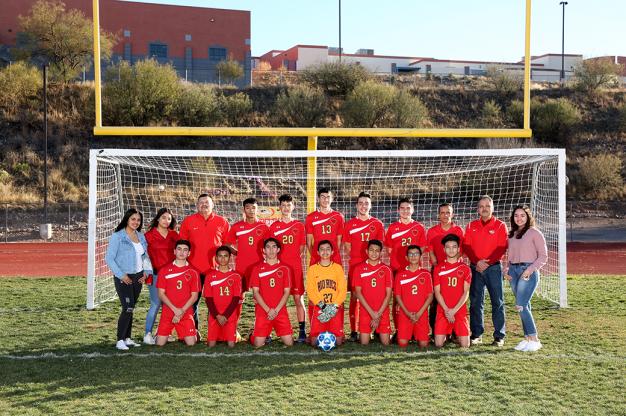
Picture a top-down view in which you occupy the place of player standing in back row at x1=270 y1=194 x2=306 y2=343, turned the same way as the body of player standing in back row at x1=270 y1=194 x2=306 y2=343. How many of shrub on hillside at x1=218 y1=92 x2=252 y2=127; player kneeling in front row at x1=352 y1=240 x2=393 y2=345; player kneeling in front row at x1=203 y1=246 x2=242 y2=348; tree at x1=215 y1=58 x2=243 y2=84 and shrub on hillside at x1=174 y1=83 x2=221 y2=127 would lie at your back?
3

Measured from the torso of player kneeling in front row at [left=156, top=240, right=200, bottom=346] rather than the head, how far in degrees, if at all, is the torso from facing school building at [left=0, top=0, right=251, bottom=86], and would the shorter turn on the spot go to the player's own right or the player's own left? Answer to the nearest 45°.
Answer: approximately 180°

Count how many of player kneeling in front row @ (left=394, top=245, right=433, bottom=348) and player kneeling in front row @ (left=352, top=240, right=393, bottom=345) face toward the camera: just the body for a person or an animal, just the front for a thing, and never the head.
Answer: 2

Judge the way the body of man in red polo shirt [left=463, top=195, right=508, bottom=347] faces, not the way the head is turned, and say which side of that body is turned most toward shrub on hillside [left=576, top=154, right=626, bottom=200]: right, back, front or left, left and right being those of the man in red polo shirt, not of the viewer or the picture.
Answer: back

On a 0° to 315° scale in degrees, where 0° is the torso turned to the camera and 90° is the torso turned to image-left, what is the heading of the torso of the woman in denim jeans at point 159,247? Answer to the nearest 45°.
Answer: approximately 315°

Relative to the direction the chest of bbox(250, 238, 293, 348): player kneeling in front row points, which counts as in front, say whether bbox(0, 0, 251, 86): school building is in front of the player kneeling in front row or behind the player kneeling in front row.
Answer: behind

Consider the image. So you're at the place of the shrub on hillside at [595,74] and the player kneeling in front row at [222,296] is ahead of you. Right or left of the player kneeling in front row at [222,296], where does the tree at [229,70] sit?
right

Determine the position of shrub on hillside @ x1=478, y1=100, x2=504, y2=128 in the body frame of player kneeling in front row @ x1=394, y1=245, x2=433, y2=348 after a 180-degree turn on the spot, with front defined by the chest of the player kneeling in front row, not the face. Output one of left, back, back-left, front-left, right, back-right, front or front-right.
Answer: front

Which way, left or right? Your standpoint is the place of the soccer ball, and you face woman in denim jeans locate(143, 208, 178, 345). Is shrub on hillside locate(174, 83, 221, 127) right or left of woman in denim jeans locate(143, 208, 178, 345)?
right

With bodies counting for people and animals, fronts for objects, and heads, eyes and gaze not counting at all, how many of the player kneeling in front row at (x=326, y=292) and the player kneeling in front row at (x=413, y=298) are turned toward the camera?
2

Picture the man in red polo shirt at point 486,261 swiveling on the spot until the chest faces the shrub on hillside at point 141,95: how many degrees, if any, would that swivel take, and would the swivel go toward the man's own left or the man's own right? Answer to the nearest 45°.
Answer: approximately 135° to the man's own right
